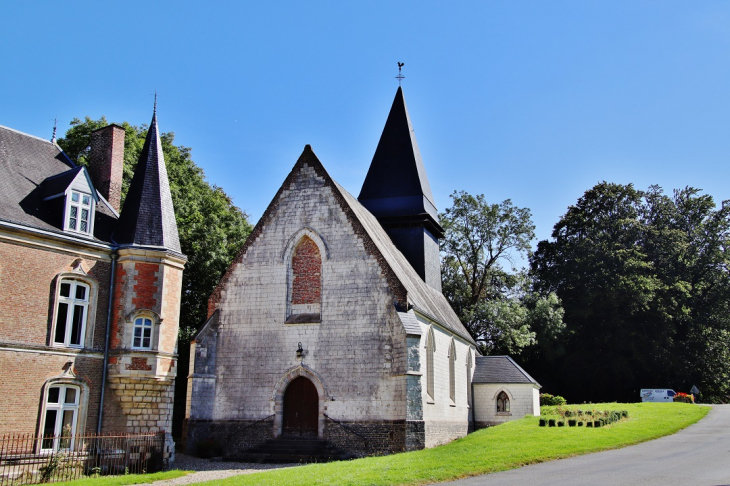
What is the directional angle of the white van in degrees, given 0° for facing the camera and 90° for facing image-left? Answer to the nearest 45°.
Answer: approximately 270°

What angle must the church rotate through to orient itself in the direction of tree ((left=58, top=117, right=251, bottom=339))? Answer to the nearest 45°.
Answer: approximately 135° to its right

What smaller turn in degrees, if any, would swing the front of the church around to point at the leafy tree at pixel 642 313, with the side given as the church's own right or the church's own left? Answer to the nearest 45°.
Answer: approximately 135° to the church's own left

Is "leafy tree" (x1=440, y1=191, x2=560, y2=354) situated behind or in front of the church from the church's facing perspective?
behind

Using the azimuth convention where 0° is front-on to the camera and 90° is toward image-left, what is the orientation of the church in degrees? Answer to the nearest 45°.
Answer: approximately 0°

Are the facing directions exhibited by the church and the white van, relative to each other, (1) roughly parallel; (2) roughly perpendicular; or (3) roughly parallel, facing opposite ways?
roughly perpendicular

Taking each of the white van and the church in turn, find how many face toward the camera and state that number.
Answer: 1

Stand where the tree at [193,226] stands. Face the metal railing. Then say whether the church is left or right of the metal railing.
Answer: left

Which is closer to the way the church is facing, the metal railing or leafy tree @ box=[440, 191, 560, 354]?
the metal railing
